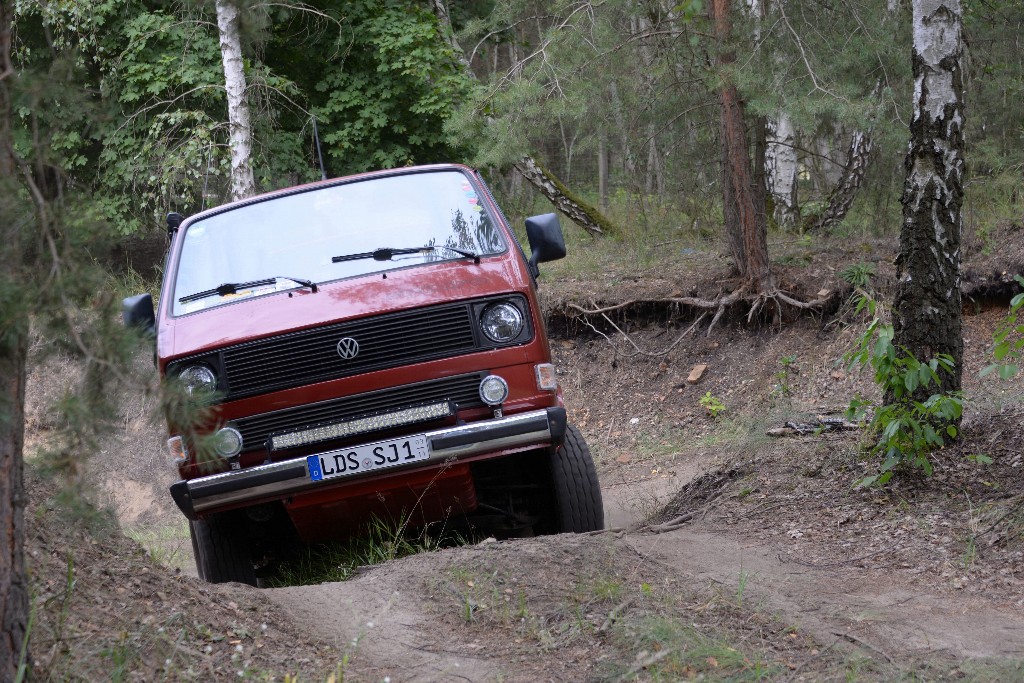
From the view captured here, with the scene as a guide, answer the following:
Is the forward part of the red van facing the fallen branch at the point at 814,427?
no

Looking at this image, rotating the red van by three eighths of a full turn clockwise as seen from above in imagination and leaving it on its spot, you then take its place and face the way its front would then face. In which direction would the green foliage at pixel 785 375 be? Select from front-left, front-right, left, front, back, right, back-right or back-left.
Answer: right

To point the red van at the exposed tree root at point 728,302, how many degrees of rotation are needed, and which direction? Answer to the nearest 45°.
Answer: approximately 135° to its left

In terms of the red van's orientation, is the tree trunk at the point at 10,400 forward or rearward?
forward

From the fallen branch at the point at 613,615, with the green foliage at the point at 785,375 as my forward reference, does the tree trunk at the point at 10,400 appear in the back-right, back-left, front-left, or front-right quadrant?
back-left

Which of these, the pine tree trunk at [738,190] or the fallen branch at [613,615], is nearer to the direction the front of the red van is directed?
the fallen branch

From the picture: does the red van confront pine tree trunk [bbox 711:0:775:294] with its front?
no

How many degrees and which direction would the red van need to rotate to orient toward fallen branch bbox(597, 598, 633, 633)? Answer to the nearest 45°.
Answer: approximately 45° to its left

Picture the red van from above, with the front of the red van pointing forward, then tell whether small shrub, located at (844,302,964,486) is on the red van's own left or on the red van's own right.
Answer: on the red van's own left

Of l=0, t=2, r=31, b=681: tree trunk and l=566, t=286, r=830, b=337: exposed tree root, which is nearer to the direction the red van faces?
the tree trunk

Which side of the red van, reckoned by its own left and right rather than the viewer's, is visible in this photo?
front

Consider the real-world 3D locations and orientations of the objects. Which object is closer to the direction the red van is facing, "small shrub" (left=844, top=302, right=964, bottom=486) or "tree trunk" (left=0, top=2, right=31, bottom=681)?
the tree trunk
